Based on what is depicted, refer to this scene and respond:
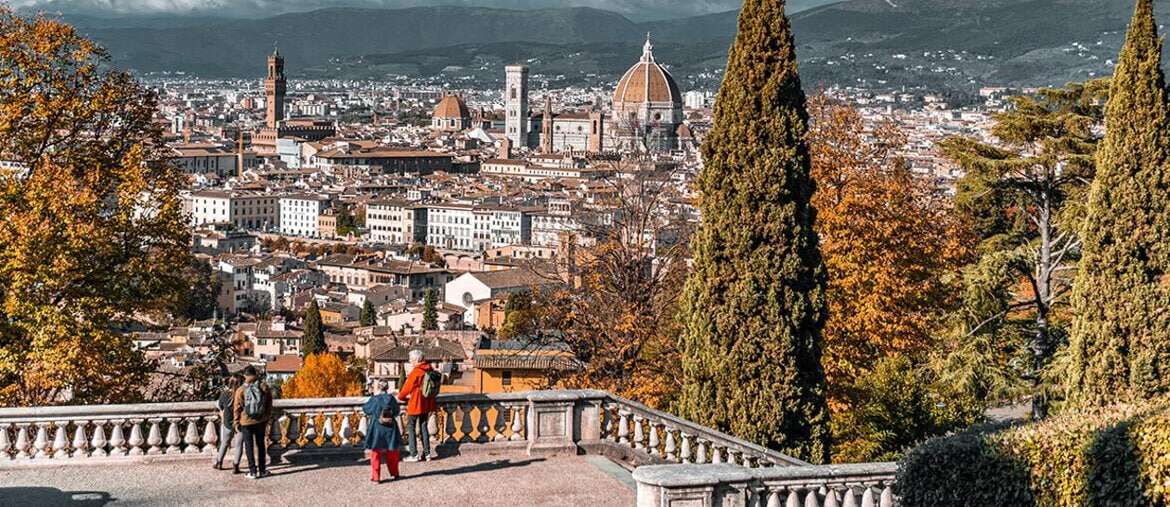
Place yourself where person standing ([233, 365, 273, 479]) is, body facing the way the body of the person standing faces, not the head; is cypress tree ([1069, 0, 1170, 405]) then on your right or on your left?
on your right

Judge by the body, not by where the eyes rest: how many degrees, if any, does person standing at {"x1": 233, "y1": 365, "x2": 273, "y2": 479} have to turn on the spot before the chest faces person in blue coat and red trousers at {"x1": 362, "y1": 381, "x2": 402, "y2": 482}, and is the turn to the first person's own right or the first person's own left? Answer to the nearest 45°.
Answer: approximately 90° to the first person's own right

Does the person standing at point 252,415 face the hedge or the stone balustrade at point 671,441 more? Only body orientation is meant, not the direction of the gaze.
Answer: the stone balustrade

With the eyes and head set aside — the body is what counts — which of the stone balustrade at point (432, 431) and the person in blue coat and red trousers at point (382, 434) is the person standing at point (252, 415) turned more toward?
the stone balustrade

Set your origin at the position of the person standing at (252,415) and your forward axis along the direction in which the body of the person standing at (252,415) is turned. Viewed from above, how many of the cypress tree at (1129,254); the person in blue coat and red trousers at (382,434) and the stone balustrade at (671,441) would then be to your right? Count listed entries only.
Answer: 3

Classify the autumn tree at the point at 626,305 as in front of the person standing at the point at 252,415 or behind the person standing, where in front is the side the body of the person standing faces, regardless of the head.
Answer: in front

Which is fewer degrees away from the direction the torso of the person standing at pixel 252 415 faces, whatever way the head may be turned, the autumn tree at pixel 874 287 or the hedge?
the autumn tree

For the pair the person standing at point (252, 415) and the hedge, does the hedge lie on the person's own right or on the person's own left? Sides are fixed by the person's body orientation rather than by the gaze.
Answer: on the person's own right

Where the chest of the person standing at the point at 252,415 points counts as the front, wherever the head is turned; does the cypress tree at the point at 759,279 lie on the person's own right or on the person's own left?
on the person's own right

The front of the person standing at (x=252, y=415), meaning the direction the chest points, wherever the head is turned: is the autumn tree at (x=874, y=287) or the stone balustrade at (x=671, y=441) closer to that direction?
the autumn tree

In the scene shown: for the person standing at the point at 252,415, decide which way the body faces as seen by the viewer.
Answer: away from the camera

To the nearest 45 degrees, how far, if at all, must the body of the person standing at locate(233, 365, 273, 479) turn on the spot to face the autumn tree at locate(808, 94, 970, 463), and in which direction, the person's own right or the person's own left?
approximately 45° to the person's own right

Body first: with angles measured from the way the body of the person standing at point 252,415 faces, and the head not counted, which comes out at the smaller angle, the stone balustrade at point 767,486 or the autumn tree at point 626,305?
the autumn tree
